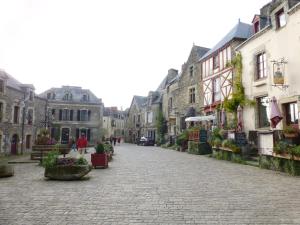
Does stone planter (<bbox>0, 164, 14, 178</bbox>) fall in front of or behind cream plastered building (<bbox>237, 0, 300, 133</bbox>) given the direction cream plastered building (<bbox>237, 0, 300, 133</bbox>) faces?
in front

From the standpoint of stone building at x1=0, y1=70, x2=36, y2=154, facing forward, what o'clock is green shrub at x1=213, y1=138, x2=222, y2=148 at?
The green shrub is roughly at 12 o'clock from the stone building.

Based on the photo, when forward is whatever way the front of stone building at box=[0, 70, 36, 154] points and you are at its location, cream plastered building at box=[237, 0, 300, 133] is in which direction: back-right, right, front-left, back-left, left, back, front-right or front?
front

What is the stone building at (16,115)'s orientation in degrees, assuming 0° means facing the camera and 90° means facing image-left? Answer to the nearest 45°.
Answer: approximately 315°

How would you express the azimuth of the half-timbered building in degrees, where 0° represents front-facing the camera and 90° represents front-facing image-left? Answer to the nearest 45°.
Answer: approximately 45°

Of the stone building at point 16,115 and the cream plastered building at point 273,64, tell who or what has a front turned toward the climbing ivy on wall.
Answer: the stone building at point 16,115

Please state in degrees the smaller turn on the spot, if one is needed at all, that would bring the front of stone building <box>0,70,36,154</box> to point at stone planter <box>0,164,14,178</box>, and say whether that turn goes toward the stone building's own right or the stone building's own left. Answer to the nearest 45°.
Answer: approximately 45° to the stone building's own right

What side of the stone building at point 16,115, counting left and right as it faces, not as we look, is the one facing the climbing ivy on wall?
front

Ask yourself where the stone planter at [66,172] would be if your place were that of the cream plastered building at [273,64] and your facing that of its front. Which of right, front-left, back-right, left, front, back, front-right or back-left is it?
front

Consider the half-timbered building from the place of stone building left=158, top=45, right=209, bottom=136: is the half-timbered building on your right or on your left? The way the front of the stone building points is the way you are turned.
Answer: on your left

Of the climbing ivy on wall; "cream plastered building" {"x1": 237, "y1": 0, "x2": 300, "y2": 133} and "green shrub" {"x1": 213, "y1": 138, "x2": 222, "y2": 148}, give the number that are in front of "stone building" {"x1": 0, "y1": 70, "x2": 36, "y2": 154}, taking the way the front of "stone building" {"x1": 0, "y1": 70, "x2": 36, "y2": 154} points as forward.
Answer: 3

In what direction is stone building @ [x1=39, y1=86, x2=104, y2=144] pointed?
toward the camera

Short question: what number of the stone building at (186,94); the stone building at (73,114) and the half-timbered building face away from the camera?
0

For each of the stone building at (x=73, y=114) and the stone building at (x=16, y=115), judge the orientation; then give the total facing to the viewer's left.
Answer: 0
